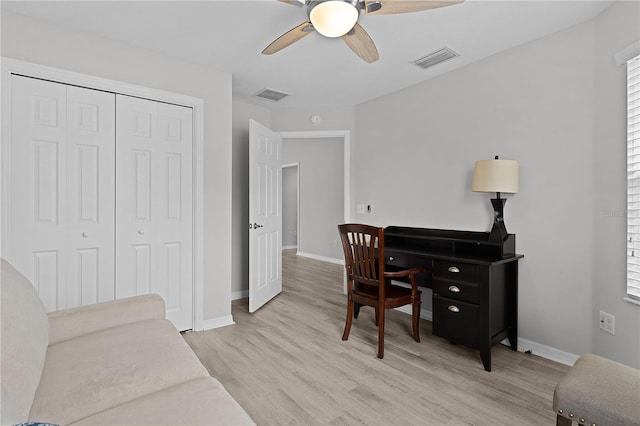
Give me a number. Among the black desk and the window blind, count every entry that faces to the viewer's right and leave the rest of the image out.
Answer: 0

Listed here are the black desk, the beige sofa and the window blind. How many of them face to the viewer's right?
1

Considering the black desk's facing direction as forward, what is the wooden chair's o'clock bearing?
The wooden chair is roughly at 1 o'clock from the black desk.

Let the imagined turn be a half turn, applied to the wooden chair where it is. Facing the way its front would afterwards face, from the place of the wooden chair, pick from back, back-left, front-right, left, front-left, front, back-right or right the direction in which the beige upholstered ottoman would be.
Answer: left

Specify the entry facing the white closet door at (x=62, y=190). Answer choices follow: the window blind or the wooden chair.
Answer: the window blind

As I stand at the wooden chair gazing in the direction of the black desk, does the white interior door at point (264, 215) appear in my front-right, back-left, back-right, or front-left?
back-left

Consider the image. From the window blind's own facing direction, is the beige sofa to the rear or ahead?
ahead

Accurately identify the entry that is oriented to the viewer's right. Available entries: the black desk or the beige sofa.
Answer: the beige sofa

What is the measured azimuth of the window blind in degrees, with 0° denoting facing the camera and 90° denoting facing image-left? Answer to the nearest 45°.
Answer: approximately 45°

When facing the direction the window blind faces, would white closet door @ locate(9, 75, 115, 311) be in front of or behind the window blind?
in front

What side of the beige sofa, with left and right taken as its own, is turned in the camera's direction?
right

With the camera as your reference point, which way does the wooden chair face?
facing away from the viewer and to the right of the viewer

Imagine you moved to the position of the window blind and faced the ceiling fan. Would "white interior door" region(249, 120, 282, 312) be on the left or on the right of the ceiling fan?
right

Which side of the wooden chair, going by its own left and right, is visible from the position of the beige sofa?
back
